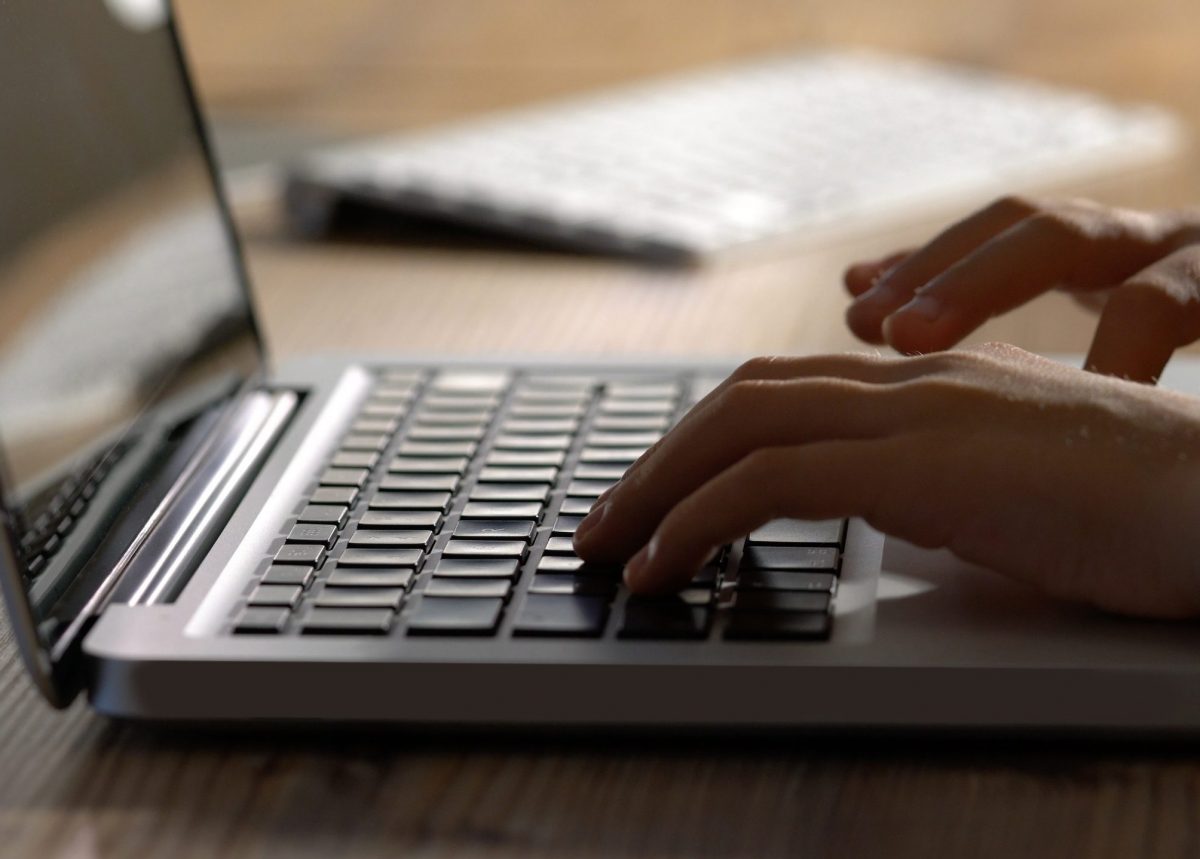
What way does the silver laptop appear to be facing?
to the viewer's right

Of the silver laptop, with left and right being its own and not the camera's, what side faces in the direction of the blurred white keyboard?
left

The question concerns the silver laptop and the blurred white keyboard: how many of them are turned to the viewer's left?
0
